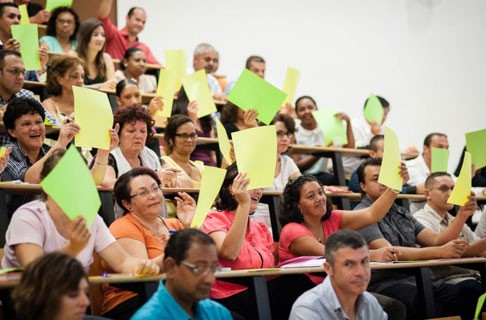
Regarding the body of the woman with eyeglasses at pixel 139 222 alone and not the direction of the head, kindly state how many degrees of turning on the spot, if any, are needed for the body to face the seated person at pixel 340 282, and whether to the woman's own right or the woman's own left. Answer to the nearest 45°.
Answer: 0° — they already face them

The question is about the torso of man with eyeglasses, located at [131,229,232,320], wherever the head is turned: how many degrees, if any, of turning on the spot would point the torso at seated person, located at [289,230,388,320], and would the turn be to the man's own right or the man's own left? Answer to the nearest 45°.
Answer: approximately 90° to the man's own left

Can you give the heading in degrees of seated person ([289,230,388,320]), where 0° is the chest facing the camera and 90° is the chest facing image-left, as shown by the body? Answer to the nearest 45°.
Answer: approximately 315°

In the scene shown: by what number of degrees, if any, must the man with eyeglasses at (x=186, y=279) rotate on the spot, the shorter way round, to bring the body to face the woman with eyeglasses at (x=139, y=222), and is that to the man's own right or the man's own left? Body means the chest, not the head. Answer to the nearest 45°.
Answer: approximately 135° to the man's own left

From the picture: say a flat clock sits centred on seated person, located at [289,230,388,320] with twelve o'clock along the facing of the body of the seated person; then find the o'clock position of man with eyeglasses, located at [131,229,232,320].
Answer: The man with eyeglasses is roughly at 3 o'clock from the seated person.

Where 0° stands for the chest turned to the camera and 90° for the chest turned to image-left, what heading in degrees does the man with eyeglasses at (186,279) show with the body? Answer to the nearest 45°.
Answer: approximately 315°

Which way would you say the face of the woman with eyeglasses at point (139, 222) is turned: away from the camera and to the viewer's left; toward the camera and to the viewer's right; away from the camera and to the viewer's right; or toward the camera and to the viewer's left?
toward the camera and to the viewer's right

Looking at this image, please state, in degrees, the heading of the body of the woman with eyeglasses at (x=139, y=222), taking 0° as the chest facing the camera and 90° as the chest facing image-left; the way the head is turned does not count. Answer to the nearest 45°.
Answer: approximately 315°
